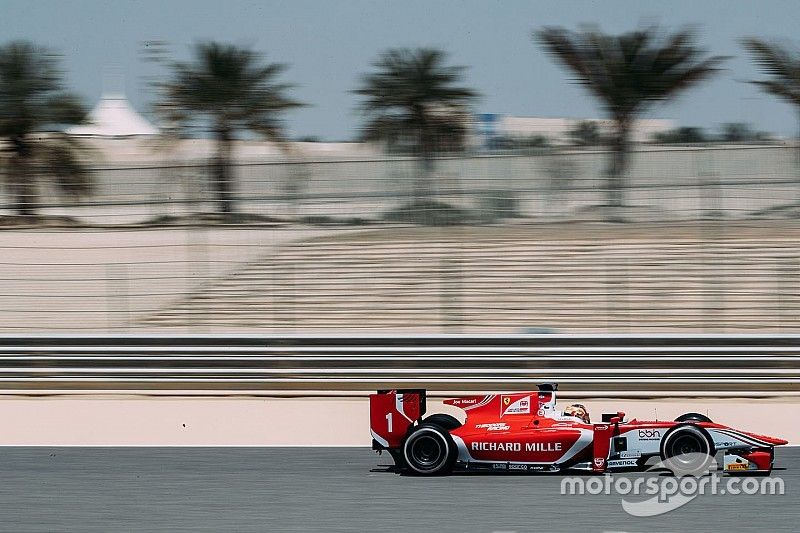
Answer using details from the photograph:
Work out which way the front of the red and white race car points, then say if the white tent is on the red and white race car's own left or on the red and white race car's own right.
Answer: on the red and white race car's own left

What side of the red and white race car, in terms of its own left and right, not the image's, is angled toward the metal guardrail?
left

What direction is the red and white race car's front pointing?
to the viewer's right

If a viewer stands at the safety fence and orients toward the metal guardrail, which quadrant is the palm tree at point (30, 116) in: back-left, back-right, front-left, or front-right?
back-right

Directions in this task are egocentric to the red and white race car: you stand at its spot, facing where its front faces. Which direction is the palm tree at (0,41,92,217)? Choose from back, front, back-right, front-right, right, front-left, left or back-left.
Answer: back-left

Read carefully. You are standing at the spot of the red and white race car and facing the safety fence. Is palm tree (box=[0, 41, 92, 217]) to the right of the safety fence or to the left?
left

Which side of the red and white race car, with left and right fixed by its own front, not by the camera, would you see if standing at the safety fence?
left
